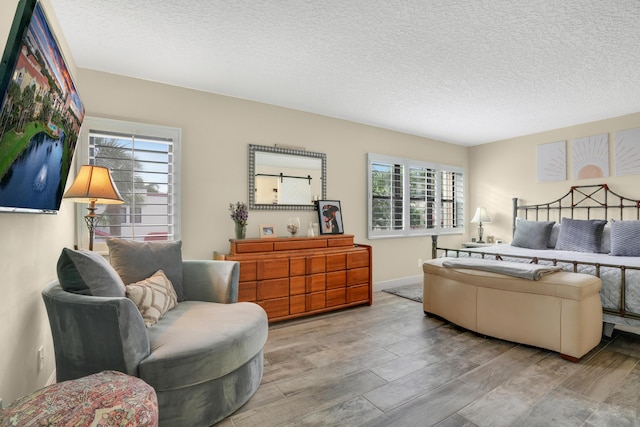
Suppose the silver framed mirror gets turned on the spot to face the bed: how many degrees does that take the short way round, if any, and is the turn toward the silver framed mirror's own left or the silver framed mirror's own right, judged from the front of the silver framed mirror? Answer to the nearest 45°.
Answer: approximately 45° to the silver framed mirror's own left

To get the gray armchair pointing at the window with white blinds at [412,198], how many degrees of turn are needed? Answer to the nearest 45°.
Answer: approximately 90° to its left

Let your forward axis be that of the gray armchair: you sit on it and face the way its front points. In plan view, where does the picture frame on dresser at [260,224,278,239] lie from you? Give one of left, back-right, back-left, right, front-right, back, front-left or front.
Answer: left

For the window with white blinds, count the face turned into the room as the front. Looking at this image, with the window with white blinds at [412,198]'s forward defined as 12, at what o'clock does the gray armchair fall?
The gray armchair is roughly at 2 o'clock from the window with white blinds.

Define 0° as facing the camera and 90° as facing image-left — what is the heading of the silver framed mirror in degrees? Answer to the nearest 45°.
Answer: approximately 315°

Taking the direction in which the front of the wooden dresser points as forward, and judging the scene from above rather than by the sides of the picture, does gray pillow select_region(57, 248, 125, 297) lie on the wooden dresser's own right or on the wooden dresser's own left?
on the wooden dresser's own right

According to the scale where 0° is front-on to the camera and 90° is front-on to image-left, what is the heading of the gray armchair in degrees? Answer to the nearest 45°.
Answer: approximately 315°

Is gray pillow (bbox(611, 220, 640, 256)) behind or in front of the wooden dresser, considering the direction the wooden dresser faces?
in front

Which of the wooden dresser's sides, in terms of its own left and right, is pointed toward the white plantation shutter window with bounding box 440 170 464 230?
left

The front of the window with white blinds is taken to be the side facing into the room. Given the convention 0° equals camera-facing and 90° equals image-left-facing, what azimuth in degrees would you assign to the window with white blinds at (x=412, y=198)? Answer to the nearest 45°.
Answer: approximately 315°

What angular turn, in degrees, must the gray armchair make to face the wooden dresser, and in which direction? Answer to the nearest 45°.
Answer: approximately 90° to its left

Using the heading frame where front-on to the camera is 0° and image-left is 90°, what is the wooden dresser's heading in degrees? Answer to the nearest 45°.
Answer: approximately 315°
